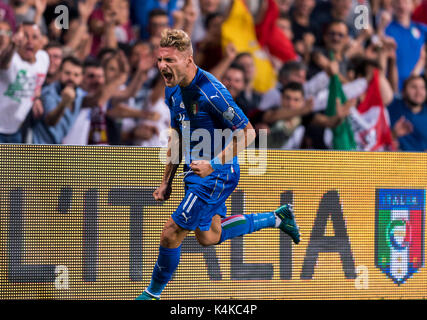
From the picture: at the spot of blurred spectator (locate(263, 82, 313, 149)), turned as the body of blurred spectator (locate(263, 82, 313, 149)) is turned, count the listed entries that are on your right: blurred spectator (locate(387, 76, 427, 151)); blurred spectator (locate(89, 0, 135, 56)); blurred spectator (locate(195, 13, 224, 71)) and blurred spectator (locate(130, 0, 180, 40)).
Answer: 3

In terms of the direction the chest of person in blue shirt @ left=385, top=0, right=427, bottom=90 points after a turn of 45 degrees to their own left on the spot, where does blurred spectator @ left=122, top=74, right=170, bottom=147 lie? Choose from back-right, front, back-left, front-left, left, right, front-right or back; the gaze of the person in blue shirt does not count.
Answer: right

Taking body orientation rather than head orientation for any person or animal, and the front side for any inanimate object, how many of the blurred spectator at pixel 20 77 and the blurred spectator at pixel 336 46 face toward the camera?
2

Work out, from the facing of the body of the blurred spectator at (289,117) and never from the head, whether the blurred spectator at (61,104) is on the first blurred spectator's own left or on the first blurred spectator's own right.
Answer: on the first blurred spectator's own right

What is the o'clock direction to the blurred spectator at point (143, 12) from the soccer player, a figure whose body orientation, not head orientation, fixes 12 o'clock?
The blurred spectator is roughly at 4 o'clock from the soccer player.

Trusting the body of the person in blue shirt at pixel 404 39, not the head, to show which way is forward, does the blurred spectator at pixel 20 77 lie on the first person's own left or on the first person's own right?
on the first person's own right

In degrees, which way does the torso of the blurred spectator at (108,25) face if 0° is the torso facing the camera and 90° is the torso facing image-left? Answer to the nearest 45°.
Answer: approximately 0°
